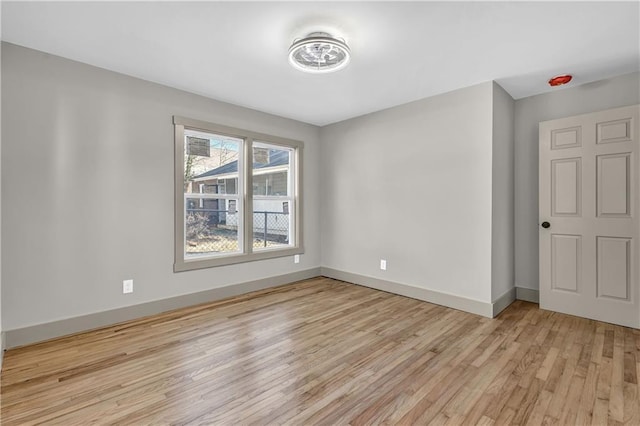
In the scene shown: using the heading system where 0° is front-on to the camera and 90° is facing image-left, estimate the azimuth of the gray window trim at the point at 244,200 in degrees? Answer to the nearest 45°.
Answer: approximately 315°

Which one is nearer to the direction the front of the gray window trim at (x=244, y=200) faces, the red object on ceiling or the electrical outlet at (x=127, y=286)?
the red object on ceiling

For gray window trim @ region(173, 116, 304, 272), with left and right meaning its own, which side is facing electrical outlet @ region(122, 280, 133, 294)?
right

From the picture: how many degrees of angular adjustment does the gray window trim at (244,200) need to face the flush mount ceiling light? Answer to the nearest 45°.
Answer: approximately 45° to its right

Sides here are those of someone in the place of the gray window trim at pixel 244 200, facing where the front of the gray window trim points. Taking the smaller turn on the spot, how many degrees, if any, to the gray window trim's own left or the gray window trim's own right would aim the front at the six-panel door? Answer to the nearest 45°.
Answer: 0° — it already faces it

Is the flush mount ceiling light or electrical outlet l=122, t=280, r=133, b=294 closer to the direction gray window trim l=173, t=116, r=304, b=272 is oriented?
the flush mount ceiling light

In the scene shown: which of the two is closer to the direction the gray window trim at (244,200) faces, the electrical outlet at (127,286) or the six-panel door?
the six-panel door
